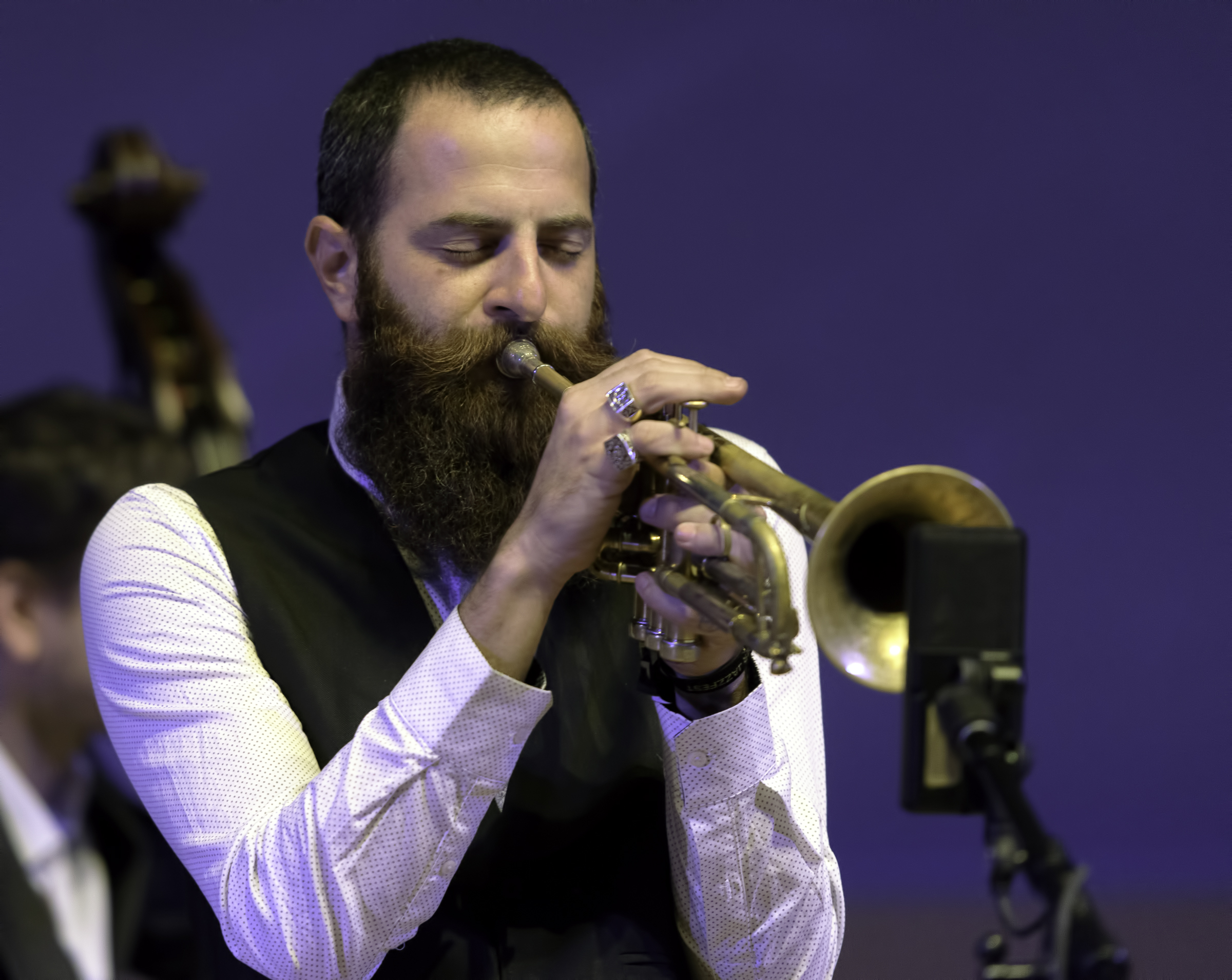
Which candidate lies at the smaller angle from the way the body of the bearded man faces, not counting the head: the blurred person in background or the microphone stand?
the microphone stand

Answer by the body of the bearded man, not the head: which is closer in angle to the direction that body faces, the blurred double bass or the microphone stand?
the microphone stand

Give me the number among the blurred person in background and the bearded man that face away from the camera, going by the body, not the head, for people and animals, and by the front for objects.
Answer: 0

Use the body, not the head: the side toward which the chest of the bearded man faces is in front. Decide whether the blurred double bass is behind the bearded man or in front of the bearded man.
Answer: behind

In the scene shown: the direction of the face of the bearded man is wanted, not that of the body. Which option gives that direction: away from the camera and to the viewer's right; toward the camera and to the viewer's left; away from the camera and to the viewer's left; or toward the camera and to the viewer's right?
toward the camera and to the viewer's right

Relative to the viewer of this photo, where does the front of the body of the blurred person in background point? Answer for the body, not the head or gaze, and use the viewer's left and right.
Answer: facing the viewer and to the right of the viewer

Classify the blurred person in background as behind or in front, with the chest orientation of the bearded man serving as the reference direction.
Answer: behind
